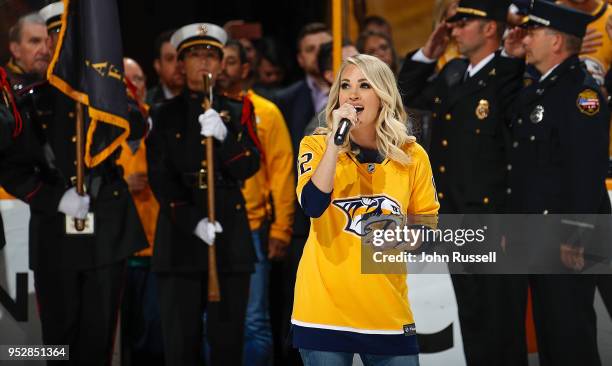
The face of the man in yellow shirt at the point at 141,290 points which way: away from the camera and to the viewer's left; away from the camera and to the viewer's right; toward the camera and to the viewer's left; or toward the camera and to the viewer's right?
toward the camera and to the viewer's right

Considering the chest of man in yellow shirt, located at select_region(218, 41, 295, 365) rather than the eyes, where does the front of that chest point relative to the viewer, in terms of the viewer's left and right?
facing the viewer and to the left of the viewer

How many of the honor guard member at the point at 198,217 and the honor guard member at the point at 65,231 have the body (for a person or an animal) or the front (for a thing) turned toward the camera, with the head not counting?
2

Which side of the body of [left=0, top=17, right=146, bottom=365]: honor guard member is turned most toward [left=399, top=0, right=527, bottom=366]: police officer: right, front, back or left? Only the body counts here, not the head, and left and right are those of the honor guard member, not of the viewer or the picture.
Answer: left

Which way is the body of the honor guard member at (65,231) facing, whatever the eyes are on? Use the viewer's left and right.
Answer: facing the viewer

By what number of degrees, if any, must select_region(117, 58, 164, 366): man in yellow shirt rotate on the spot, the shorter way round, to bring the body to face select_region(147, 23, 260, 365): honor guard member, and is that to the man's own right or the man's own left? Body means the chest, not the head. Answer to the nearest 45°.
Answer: approximately 45° to the man's own left
